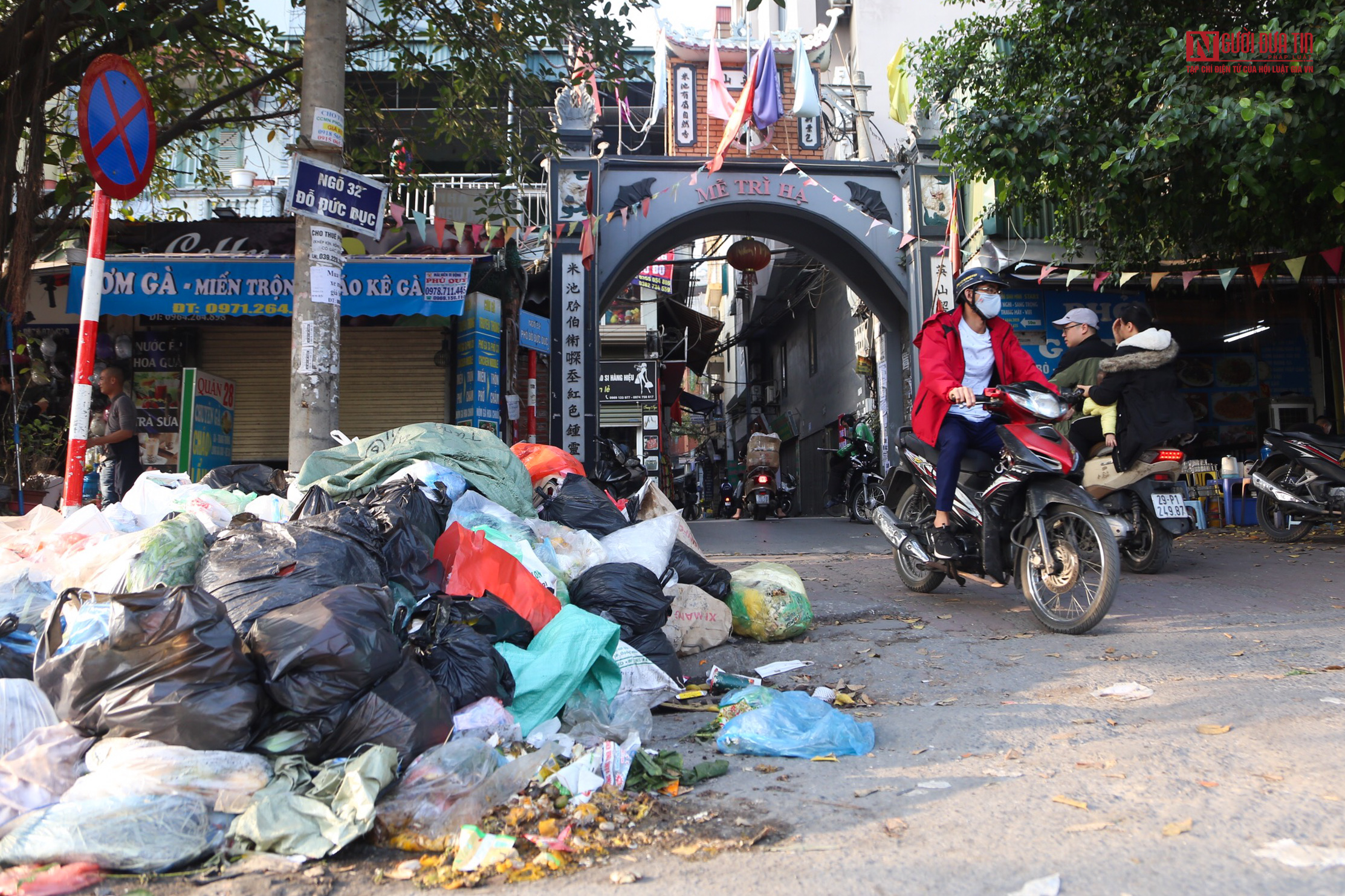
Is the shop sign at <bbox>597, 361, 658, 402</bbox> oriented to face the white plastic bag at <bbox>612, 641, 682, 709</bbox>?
yes

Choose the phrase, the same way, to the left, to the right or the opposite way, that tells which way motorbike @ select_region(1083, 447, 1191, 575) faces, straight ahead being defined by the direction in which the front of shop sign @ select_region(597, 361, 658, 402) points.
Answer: the opposite way

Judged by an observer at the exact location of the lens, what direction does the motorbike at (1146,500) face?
facing away from the viewer and to the left of the viewer

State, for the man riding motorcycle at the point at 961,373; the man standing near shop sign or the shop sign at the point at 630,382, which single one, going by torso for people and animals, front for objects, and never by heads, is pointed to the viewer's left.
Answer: the man standing near shop sign

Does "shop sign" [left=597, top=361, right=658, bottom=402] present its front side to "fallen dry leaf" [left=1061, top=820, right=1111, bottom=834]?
yes

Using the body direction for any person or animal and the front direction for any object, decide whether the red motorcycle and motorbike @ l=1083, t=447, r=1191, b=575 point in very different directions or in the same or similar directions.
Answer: very different directions

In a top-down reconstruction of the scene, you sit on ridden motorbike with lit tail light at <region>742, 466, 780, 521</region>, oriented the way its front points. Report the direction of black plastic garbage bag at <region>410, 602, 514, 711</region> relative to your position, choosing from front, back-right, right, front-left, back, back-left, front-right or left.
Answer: back

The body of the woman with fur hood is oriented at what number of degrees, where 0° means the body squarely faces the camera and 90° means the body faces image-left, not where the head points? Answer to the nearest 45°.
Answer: approximately 135°

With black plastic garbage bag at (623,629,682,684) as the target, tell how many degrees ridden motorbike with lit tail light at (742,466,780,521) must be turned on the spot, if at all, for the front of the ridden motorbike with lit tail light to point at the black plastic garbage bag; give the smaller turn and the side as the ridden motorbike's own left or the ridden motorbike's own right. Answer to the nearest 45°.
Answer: approximately 180°

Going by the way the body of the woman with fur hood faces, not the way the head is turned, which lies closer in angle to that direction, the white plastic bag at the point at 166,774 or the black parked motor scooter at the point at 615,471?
the black parked motor scooter

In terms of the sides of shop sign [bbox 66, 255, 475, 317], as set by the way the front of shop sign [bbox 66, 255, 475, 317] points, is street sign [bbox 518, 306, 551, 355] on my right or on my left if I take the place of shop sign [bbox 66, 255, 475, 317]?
on my left

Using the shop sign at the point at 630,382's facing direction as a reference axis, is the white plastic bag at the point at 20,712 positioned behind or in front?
in front
